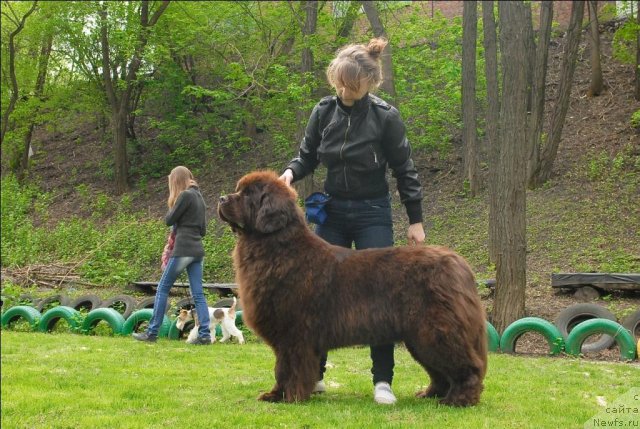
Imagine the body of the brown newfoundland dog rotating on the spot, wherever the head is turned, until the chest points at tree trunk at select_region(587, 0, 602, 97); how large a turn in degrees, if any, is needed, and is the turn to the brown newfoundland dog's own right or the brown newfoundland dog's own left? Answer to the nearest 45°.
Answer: approximately 135° to the brown newfoundland dog's own right

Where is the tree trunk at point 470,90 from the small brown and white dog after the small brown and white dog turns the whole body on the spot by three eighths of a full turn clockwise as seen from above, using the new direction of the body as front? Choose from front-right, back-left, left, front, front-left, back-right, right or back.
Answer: front

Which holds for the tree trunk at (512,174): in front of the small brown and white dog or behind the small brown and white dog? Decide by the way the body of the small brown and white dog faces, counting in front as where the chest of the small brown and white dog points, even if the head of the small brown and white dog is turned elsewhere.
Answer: behind

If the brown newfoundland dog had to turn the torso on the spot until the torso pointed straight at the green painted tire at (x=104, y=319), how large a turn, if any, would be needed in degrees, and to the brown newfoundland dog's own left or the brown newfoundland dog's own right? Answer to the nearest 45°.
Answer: approximately 45° to the brown newfoundland dog's own right

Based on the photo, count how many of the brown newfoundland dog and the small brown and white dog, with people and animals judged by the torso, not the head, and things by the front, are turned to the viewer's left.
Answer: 2

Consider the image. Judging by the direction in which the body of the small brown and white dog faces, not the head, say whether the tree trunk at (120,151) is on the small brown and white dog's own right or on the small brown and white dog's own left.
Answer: on the small brown and white dog's own right

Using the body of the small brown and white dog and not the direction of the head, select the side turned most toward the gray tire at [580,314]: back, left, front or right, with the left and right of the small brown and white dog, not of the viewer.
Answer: back

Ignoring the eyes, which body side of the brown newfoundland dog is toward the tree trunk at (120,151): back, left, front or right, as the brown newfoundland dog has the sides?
right

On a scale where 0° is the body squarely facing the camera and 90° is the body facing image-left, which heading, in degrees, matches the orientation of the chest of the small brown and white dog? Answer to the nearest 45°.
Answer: approximately 90°

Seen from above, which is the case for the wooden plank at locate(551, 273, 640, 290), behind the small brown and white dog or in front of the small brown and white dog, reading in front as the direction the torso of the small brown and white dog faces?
behind

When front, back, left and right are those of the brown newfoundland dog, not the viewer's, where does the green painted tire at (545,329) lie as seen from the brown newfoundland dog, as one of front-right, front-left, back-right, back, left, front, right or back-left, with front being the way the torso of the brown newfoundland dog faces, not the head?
back-right

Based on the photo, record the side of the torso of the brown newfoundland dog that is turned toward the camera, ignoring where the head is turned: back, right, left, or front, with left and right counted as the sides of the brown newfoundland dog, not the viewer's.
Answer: left
